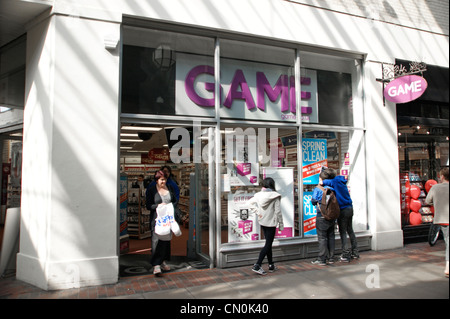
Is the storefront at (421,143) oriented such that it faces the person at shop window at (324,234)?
no

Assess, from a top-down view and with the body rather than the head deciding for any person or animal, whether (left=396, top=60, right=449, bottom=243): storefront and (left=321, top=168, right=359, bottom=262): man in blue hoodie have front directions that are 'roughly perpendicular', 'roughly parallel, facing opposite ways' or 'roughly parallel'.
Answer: roughly parallel, facing opposite ways

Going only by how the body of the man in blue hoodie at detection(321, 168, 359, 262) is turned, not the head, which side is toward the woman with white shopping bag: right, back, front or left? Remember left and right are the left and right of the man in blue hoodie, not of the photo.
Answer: left

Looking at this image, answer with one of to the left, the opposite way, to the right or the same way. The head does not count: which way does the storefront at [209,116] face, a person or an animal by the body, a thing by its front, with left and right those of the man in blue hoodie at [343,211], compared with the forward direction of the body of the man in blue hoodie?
the opposite way

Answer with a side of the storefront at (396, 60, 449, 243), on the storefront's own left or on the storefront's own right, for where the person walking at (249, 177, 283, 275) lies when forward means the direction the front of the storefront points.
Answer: on the storefront's own right

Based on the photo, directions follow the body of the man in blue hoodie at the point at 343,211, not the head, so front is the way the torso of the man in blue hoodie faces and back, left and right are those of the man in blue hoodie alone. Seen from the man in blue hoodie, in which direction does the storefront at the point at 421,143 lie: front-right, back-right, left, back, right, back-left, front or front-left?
right

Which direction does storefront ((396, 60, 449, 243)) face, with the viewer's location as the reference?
facing the viewer and to the right of the viewer

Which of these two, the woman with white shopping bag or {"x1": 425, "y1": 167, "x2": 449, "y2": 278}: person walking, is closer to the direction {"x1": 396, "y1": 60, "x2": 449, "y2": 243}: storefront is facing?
the person walking

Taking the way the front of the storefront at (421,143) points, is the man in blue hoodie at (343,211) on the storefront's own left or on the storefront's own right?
on the storefront's own right

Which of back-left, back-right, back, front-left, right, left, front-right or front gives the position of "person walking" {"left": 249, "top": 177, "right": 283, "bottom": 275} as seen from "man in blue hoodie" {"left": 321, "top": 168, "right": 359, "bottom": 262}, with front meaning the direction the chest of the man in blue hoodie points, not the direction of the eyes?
left

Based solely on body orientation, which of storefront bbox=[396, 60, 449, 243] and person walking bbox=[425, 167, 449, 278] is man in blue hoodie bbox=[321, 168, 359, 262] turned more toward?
the storefront

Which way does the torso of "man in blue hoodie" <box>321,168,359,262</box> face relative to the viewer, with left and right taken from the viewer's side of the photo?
facing away from the viewer and to the left of the viewer

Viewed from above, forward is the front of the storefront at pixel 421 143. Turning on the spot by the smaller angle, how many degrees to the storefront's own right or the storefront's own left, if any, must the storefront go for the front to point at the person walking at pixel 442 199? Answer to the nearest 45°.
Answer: approximately 45° to the storefront's own right
